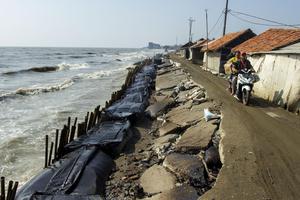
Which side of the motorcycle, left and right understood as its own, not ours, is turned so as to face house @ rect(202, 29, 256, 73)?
back

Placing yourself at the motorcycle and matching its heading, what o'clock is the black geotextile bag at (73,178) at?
The black geotextile bag is roughly at 1 o'clock from the motorcycle.

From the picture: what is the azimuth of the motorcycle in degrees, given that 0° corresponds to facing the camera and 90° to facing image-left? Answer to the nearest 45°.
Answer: approximately 0°

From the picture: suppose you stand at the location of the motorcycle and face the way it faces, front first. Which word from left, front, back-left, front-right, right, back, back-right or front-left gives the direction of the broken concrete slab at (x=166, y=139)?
front-right

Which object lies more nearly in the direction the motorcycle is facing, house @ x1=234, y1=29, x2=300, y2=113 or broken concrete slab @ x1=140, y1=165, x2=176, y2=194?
the broken concrete slab

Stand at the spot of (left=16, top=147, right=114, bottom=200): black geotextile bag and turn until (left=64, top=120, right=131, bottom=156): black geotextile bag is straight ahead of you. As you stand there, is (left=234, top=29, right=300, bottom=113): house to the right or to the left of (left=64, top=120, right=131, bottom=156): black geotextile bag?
right

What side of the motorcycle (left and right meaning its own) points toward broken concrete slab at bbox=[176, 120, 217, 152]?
front

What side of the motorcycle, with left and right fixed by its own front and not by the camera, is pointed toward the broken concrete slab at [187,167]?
front
